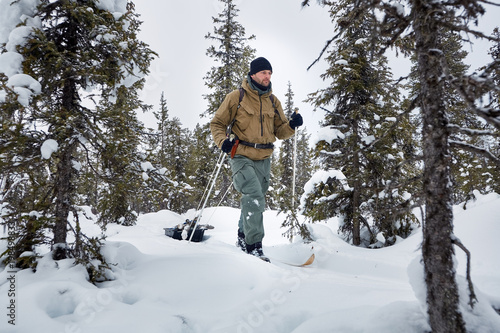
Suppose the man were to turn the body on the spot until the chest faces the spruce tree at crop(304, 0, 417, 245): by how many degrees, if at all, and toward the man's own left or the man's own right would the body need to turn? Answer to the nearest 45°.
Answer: approximately 90° to the man's own left

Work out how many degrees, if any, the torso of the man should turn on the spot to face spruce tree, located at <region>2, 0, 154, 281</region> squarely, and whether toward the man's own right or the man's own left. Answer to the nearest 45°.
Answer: approximately 90° to the man's own right

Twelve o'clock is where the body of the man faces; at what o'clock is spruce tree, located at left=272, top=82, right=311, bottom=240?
The spruce tree is roughly at 8 o'clock from the man.

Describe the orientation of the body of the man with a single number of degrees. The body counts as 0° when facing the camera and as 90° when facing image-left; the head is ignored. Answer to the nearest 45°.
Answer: approximately 315°
